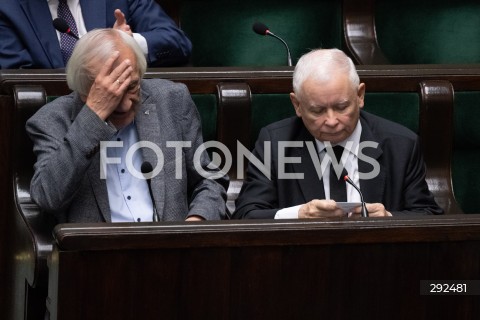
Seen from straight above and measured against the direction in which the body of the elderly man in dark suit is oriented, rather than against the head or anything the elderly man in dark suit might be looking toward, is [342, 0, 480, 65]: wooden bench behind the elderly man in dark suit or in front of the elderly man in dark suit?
behind

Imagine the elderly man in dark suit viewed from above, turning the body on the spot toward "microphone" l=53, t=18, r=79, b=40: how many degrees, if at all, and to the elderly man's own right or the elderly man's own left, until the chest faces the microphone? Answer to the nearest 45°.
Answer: approximately 90° to the elderly man's own right

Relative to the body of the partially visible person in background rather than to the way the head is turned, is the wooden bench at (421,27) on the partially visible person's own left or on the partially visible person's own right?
on the partially visible person's own left

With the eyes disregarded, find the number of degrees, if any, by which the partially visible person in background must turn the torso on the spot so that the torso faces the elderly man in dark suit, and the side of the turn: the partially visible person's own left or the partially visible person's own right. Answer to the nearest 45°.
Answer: approximately 45° to the partially visible person's own left

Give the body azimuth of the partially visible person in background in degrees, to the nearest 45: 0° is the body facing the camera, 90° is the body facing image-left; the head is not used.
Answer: approximately 0°
